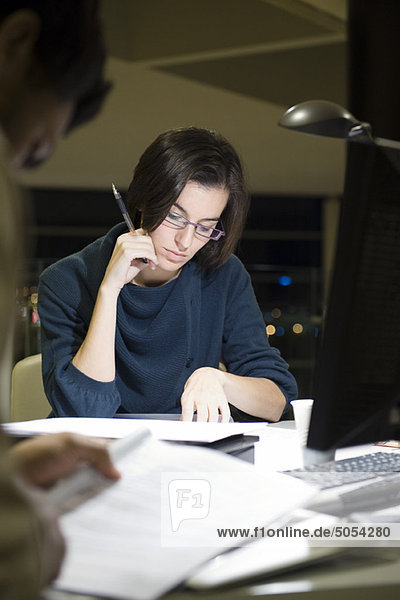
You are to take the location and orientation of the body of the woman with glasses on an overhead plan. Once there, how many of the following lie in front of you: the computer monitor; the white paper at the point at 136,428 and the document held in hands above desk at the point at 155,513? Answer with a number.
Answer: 3

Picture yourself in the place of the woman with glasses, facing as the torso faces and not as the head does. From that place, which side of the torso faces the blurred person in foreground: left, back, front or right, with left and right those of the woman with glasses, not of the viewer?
front

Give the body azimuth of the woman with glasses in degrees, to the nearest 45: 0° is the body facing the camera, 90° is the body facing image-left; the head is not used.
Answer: approximately 0°

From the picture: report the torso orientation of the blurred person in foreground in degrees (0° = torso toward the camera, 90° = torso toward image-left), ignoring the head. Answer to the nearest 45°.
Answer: approximately 270°
